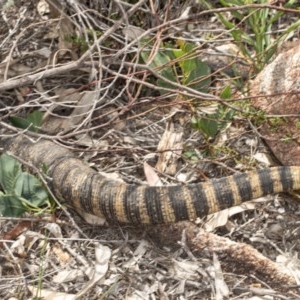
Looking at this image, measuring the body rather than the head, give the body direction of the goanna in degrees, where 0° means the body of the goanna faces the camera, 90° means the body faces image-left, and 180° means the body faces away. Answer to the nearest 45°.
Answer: approximately 90°

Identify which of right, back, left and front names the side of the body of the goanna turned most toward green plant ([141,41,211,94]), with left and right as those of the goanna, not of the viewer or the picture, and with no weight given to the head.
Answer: right

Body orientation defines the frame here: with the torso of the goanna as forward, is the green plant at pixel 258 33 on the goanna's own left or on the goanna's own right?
on the goanna's own right
